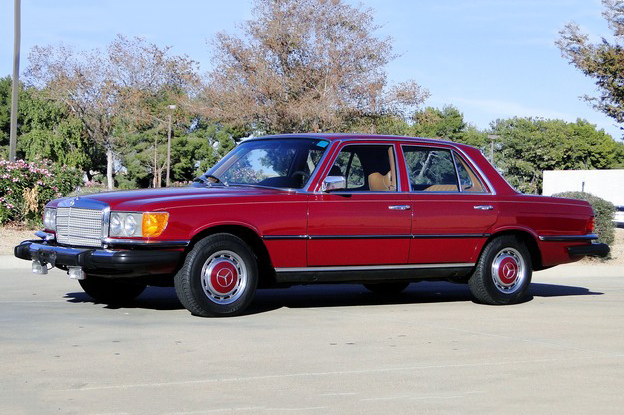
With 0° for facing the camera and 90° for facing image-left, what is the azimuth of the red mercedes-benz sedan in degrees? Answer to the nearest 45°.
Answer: approximately 45°

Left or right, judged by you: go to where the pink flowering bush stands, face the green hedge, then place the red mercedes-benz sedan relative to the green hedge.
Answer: right

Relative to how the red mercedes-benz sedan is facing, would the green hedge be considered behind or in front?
behind

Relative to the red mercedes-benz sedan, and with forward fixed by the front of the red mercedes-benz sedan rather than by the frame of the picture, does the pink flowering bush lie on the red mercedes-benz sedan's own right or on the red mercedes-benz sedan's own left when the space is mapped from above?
on the red mercedes-benz sedan's own right

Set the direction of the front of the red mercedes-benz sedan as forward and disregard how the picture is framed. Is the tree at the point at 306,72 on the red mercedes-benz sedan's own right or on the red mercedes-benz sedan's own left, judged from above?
on the red mercedes-benz sedan's own right
